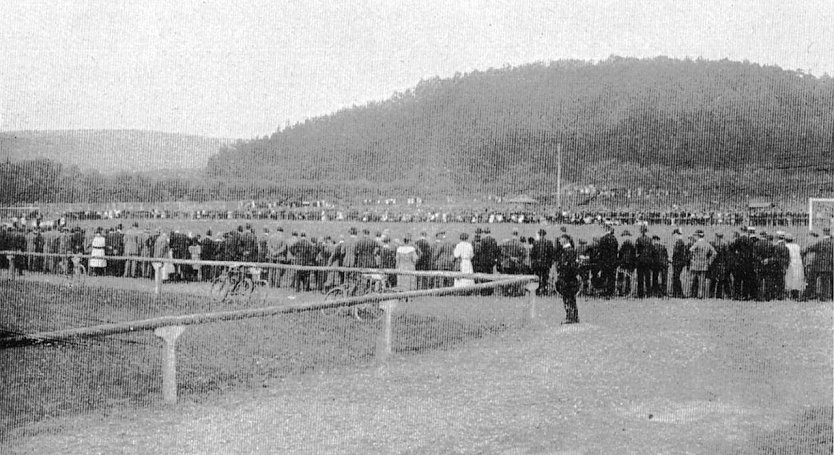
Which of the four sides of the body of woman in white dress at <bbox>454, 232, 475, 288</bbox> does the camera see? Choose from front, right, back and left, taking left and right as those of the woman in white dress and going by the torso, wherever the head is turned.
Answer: back

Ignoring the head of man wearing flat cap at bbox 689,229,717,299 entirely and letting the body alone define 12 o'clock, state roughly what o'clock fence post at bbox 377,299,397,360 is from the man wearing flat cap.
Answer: The fence post is roughly at 7 o'clock from the man wearing flat cap.

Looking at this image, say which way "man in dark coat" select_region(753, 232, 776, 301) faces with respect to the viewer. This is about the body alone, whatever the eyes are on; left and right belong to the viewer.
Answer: facing away from the viewer

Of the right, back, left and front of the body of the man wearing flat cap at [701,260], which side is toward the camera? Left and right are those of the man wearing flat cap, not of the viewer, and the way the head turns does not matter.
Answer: back

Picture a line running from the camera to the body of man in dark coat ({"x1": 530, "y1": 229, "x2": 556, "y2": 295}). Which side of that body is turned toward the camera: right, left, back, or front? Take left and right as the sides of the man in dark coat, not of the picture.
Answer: back

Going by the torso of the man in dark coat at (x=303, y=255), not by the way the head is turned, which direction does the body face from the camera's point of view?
away from the camera

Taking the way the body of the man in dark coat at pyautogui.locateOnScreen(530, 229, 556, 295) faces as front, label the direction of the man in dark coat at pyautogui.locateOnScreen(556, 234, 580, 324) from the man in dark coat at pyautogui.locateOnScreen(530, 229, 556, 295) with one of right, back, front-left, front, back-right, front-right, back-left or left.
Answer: back

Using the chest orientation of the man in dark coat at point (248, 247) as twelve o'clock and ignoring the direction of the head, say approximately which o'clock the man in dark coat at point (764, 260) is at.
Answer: the man in dark coat at point (764, 260) is roughly at 4 o'clock from the man in dark coat at point (248, 247).

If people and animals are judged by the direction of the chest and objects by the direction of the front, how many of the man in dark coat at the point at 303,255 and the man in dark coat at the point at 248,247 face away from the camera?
2

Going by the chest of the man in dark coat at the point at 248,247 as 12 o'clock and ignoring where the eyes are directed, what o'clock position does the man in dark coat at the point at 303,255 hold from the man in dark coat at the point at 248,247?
the man in dark coat at the point at 303,255 is roughly at 4 o'clock from the man in dark coat at the point at 248,247.
